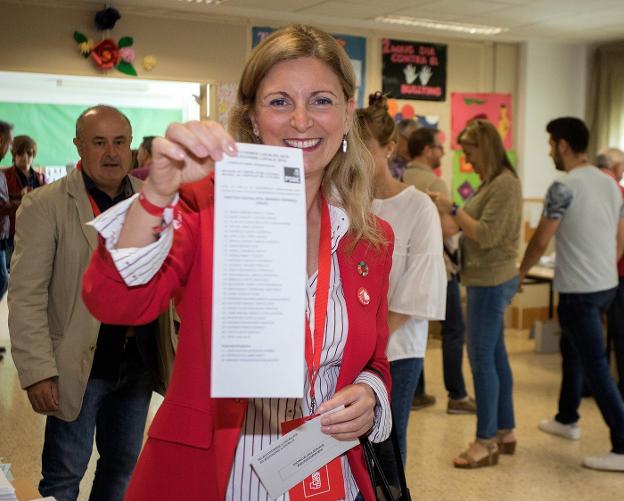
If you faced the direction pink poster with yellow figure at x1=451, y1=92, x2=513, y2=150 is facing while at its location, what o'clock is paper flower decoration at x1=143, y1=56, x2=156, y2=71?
The paper flower decoration is roughly at 2 o'clock from the pink poster with yellow figure.

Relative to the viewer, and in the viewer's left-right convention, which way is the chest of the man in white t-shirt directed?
facing away from the viewer and to the left of the viewer

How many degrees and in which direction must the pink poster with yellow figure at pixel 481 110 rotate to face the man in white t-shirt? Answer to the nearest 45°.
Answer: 0° — it already faces them

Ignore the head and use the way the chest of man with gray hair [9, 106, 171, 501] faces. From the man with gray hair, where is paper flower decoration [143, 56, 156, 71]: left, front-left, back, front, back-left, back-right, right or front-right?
back-left

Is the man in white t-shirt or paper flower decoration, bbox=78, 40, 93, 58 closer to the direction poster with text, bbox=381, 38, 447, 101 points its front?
the man in white t-shirt

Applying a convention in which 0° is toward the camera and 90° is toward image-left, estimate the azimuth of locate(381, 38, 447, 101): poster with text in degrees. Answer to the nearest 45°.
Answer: approximately 0°

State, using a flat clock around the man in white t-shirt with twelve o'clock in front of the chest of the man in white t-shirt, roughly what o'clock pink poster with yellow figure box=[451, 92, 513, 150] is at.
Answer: The pink poster with yellow figure is roughly at 1 o'clock from the man in white t-shirt.

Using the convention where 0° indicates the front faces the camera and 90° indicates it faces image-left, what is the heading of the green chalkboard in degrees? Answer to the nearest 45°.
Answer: approximately 0°

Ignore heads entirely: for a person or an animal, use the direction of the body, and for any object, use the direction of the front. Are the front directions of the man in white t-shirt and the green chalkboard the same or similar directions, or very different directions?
very different directions

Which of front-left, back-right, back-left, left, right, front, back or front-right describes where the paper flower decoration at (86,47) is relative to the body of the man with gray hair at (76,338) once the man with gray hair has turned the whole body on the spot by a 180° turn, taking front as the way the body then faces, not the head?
front-right
